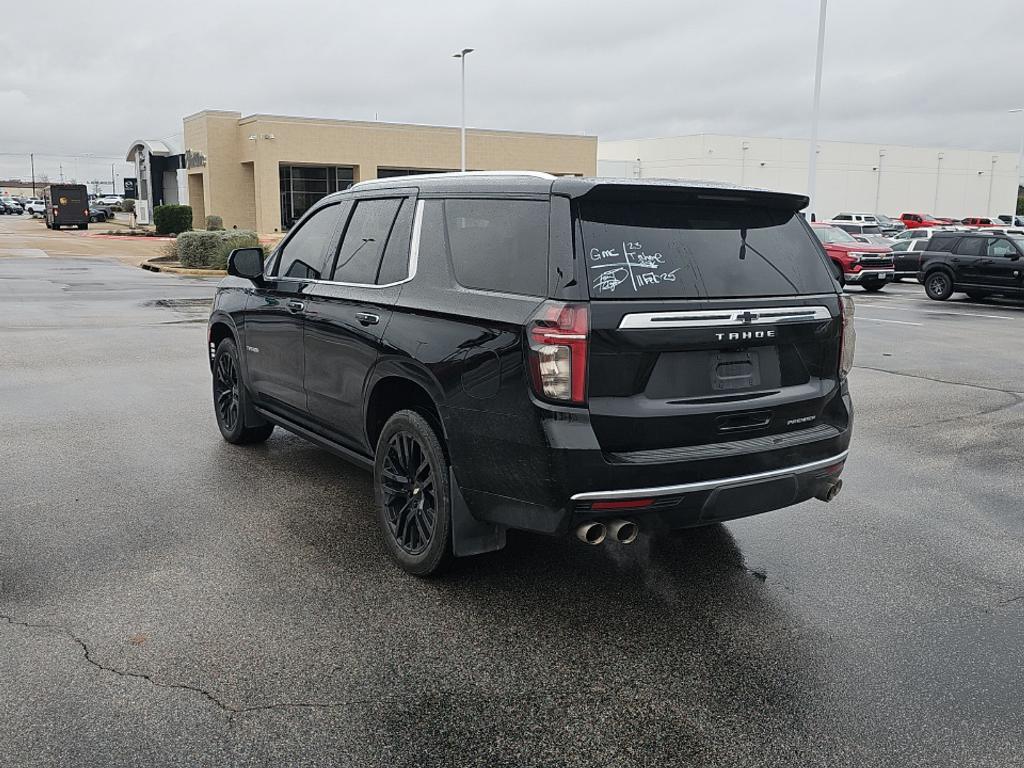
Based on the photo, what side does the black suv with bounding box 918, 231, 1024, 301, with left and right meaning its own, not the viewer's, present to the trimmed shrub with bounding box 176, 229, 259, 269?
back

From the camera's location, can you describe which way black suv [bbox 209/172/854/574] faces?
facing away from the viewer and to the left of the viewer

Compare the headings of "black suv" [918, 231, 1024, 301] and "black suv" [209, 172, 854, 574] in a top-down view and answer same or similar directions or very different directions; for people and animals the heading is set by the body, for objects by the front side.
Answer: very different directions

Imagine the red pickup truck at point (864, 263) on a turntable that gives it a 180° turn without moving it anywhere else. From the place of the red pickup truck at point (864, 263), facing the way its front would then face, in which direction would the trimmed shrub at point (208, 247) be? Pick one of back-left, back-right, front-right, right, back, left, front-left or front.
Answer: front-left

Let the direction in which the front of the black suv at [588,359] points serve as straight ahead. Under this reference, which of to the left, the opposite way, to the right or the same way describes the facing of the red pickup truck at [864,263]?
the opposite way

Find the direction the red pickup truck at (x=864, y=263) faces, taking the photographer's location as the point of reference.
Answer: facing the viewer and to the right of the viewer

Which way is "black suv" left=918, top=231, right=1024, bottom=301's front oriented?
to the viewer's right

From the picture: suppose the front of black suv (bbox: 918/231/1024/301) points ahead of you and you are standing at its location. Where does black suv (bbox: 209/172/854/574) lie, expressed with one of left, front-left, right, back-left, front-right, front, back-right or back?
right

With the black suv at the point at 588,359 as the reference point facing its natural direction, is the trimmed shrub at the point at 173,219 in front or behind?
in front

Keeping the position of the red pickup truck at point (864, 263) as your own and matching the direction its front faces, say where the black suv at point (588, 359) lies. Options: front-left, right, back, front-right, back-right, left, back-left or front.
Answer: front-right

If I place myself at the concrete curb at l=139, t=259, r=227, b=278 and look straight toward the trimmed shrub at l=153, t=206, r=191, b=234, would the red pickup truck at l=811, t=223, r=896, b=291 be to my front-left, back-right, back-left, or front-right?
back-right

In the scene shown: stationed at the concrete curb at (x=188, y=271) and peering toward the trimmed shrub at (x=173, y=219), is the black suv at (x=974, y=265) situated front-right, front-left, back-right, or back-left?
back-right

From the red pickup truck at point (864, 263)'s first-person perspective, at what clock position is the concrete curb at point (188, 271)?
The concrete curb is roughly at 4 o'clock from the red pickup truck.

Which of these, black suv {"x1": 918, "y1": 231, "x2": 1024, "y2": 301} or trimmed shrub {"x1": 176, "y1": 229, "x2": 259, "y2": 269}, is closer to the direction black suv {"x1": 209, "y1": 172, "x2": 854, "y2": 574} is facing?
the trimmed shrub
